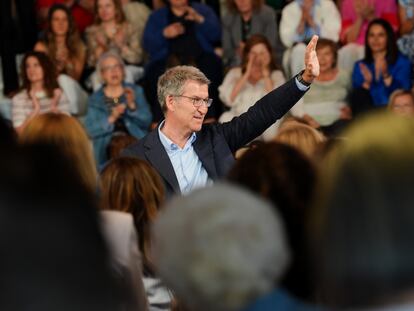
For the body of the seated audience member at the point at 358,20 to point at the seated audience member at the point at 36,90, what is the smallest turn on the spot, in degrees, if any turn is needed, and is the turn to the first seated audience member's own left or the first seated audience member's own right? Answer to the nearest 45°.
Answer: approximately 45° to the first seated audience member's own right

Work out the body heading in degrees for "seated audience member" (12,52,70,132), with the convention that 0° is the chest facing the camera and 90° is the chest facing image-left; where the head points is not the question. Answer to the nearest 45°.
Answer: approximately 45°

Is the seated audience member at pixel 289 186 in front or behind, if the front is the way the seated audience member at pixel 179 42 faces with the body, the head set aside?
in front

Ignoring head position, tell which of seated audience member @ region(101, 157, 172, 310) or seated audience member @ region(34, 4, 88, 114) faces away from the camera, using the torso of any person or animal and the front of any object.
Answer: seated audience member @ region(101, 157, 172, 310)

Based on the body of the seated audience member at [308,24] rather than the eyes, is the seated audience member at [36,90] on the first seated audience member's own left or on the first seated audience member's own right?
on the first seated audience member's own right

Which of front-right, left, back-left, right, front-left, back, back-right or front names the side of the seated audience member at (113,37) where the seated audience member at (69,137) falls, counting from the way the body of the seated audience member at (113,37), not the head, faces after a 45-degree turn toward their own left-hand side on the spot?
front-right

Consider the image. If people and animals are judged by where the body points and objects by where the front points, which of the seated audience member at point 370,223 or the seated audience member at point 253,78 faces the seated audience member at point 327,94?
the seated audience member at point 370,223

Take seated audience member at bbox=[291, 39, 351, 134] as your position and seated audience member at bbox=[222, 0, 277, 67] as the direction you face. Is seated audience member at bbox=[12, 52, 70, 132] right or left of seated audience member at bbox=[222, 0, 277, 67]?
left

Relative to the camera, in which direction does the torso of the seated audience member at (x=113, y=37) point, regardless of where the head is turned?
toward the camera

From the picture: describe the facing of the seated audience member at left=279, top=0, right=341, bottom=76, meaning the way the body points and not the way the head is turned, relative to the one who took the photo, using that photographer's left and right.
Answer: facing the viewer

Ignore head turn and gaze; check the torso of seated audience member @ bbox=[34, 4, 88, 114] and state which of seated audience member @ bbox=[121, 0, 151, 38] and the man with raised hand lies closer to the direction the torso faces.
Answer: the man with raised hand

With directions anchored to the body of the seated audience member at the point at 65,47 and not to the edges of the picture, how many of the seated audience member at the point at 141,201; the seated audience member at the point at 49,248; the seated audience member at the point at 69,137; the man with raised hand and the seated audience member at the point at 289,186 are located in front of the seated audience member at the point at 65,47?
5

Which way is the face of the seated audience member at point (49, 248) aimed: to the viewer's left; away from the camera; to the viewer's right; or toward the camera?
away from the camera

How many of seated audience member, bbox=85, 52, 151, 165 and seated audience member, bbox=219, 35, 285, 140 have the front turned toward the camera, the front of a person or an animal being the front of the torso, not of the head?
2

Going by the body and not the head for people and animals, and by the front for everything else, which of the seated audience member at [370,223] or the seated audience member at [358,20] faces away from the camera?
the seated audience member at [370,223]

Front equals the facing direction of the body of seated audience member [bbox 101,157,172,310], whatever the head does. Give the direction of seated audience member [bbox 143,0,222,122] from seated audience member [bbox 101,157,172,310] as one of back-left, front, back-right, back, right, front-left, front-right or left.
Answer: front
